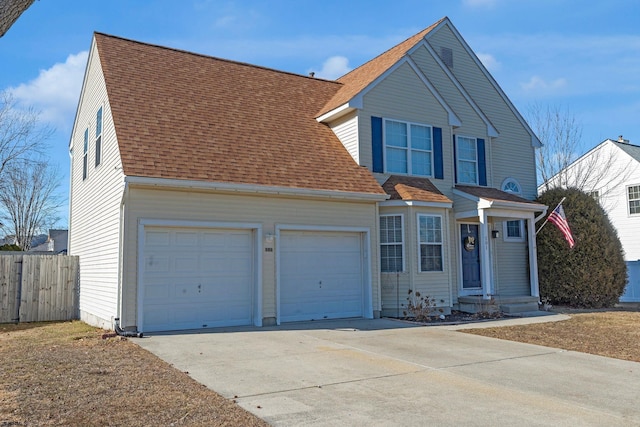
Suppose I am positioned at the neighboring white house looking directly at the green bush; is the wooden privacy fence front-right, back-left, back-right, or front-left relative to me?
front-right

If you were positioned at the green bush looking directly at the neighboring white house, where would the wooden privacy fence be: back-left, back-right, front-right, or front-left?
back-left

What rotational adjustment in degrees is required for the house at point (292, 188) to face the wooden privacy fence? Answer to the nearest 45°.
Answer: approximately 135° to its right

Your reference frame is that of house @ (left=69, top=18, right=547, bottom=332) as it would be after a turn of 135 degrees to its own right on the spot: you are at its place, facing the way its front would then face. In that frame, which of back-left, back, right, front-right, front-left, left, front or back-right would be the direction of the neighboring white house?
back-right

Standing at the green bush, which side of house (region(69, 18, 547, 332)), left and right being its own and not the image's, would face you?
left
